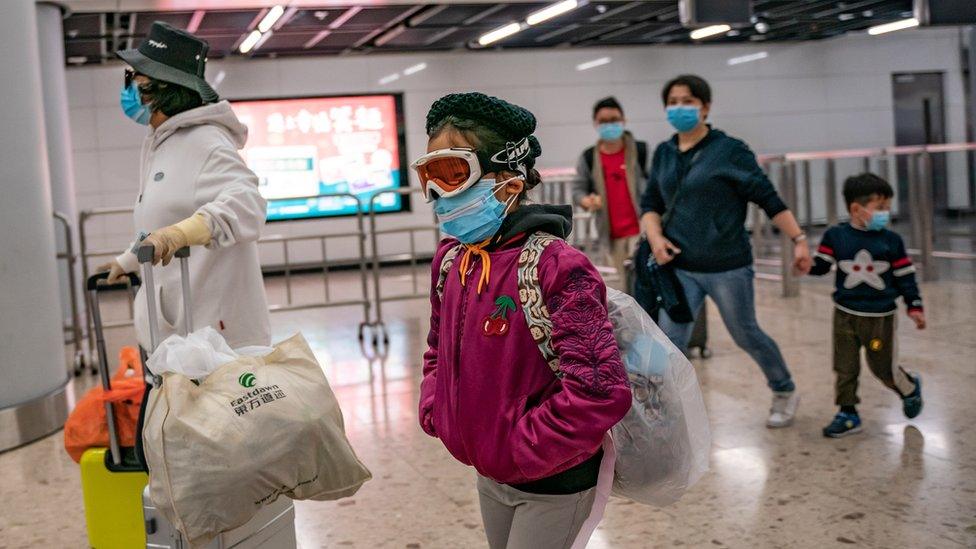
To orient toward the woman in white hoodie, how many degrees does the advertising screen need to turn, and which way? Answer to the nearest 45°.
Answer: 0° — it already faces them

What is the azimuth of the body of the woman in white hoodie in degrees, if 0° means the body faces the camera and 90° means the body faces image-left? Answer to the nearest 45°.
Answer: approximately 90°

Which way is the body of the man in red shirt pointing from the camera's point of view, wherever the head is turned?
toward the camera

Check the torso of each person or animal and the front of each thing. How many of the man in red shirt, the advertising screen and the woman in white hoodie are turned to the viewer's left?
1

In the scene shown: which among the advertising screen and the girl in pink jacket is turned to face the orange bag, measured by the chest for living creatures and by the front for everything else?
the advertising screen

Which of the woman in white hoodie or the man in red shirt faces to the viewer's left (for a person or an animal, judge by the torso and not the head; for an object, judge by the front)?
the woman in white hoodie

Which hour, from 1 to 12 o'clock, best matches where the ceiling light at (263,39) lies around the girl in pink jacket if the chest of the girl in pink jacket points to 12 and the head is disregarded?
The ceiling light is roughly at 4 o'clock from the girl in pink jacket.

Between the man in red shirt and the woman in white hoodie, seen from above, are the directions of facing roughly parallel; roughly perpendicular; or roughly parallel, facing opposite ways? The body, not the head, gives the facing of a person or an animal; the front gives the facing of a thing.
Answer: roughly perpendicular

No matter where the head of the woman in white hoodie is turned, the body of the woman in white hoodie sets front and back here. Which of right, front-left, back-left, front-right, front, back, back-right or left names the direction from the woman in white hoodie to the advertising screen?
right

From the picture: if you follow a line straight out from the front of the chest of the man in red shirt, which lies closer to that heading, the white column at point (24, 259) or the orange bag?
the orange bag

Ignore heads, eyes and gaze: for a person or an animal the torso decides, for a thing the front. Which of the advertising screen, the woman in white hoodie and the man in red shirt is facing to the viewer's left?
the woman in white hoodie

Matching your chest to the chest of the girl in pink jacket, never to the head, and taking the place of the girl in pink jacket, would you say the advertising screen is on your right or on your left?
on your right
